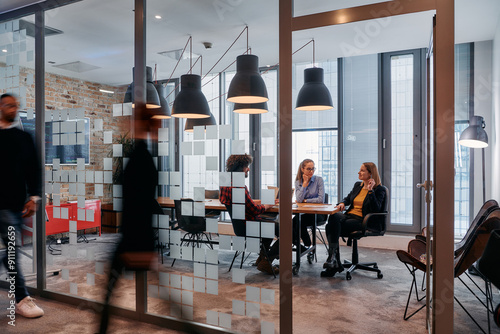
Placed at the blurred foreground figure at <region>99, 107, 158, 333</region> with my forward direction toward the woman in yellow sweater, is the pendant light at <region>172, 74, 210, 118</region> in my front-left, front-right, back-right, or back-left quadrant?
front-left

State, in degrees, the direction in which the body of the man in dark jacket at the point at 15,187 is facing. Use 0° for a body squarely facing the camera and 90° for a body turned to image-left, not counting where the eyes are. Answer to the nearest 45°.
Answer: approximately 315°

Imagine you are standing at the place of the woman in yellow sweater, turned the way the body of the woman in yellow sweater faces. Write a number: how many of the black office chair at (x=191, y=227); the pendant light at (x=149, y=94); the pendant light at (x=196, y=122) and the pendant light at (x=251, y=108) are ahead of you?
4

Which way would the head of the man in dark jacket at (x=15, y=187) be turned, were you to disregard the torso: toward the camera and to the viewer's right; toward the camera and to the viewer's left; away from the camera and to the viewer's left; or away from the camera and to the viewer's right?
toward the camera and to the viewer's right

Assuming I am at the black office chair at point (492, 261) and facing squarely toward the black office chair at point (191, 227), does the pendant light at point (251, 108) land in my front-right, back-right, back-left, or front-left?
front-right

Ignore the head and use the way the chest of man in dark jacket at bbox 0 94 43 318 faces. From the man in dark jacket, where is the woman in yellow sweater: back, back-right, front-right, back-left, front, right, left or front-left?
front-left

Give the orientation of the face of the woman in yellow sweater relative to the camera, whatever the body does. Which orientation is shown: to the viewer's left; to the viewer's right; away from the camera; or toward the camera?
to the viewer's left

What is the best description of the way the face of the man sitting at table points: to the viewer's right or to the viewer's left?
to the viewer's right

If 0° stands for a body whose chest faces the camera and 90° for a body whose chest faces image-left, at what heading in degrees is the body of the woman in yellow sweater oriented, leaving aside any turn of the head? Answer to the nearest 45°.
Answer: approximately 45°

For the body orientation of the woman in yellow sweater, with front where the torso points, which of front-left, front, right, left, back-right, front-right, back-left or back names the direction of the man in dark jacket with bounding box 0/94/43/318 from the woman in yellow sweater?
front

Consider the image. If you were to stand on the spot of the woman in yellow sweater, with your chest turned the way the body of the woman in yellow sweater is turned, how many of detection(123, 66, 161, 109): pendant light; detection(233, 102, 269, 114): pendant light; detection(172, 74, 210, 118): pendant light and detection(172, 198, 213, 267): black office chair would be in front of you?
4
